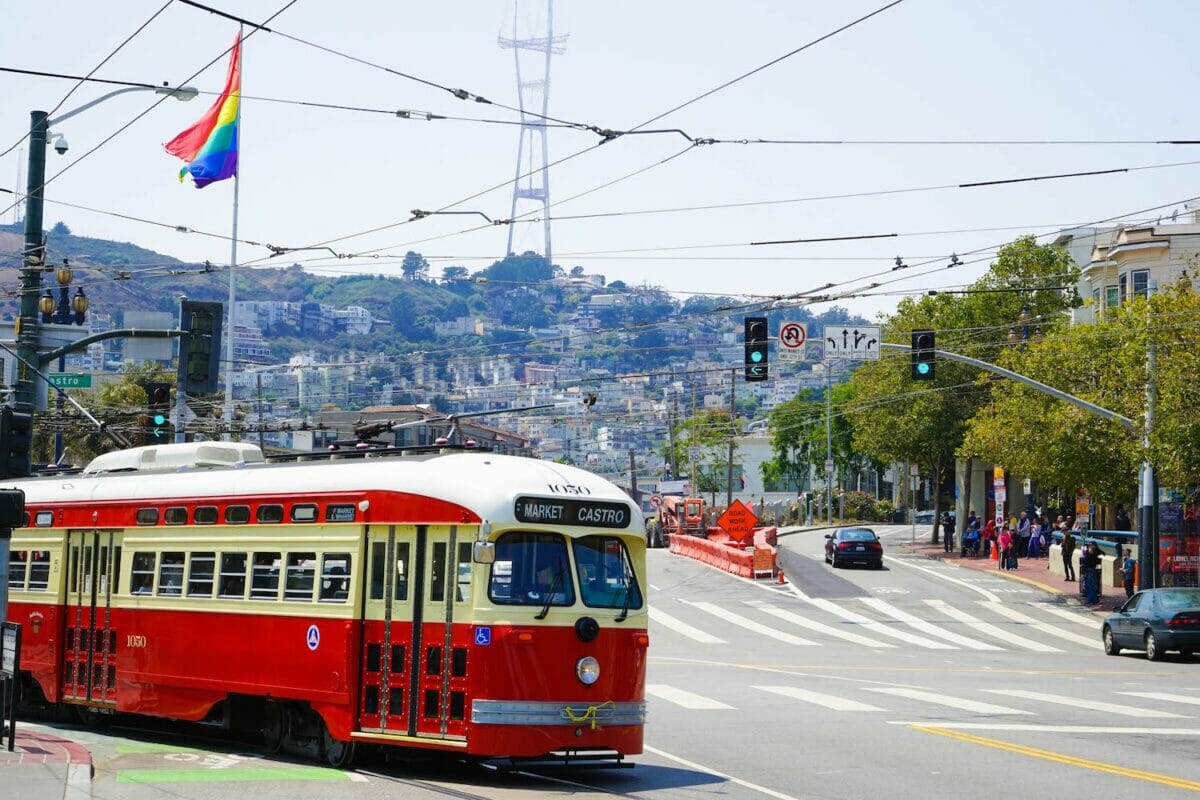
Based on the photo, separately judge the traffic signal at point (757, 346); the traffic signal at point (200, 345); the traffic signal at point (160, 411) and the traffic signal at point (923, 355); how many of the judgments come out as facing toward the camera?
3

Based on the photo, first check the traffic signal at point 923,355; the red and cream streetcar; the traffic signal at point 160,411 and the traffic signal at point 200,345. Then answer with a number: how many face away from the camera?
1

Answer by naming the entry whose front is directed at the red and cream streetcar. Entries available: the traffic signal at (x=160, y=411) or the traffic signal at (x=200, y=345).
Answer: the traffic signal at (x=160, y=411)

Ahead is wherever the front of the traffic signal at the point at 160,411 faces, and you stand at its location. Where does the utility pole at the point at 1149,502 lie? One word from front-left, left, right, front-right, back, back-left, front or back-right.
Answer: left

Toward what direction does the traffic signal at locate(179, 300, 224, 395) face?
away from the camera

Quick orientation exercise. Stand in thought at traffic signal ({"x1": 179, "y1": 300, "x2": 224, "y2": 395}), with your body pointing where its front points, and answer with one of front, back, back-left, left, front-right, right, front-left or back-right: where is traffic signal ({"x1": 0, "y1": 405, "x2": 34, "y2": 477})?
back-left

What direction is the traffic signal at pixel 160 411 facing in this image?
toward the camera

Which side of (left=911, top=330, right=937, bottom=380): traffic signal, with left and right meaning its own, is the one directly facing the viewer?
front

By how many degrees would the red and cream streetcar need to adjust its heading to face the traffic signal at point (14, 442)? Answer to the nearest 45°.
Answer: approximately 180°

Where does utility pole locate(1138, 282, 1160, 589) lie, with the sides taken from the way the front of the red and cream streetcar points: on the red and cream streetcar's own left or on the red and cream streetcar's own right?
on the red and cream streetcar's own left

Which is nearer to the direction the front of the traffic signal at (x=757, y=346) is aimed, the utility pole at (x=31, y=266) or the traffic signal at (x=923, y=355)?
the utility pole

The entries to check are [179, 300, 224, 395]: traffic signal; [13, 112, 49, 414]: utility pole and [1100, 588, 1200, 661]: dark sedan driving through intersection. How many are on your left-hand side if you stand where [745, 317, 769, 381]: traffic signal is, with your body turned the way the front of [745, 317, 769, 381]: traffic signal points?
1

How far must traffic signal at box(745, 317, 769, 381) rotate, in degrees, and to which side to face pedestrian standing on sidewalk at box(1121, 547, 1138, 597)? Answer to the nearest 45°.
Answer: approximately 135° to its left

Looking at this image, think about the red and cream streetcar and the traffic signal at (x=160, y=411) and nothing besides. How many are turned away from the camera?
0
